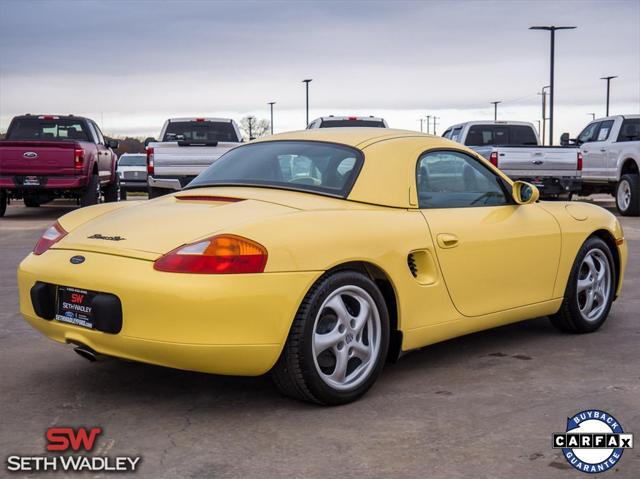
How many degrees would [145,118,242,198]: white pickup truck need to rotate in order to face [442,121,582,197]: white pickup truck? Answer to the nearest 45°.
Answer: approximately 90° to its right

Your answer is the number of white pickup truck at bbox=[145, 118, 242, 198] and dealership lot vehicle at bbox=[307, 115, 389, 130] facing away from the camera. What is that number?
2

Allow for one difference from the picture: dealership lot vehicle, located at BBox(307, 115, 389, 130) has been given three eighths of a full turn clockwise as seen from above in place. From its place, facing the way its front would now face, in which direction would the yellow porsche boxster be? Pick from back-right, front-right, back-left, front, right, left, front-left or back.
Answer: front-right

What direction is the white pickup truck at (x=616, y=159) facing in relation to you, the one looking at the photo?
facing away from the viewer and to the left of the viewer

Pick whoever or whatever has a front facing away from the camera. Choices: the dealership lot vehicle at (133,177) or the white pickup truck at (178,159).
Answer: the white pickup truck

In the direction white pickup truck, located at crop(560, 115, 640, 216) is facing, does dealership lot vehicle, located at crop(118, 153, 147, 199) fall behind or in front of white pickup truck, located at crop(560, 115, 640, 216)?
in front

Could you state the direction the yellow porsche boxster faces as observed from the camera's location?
facing away from the viewer and to the right of the viewer

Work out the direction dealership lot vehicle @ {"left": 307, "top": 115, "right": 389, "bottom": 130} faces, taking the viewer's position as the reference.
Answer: facing away from the viewer

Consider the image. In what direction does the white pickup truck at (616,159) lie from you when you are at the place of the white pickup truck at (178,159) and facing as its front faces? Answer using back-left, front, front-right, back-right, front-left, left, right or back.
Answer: right

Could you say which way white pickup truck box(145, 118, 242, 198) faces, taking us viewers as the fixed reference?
facing away from the viewer

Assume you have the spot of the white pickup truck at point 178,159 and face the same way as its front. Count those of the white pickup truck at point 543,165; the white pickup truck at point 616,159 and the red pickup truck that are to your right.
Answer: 2
